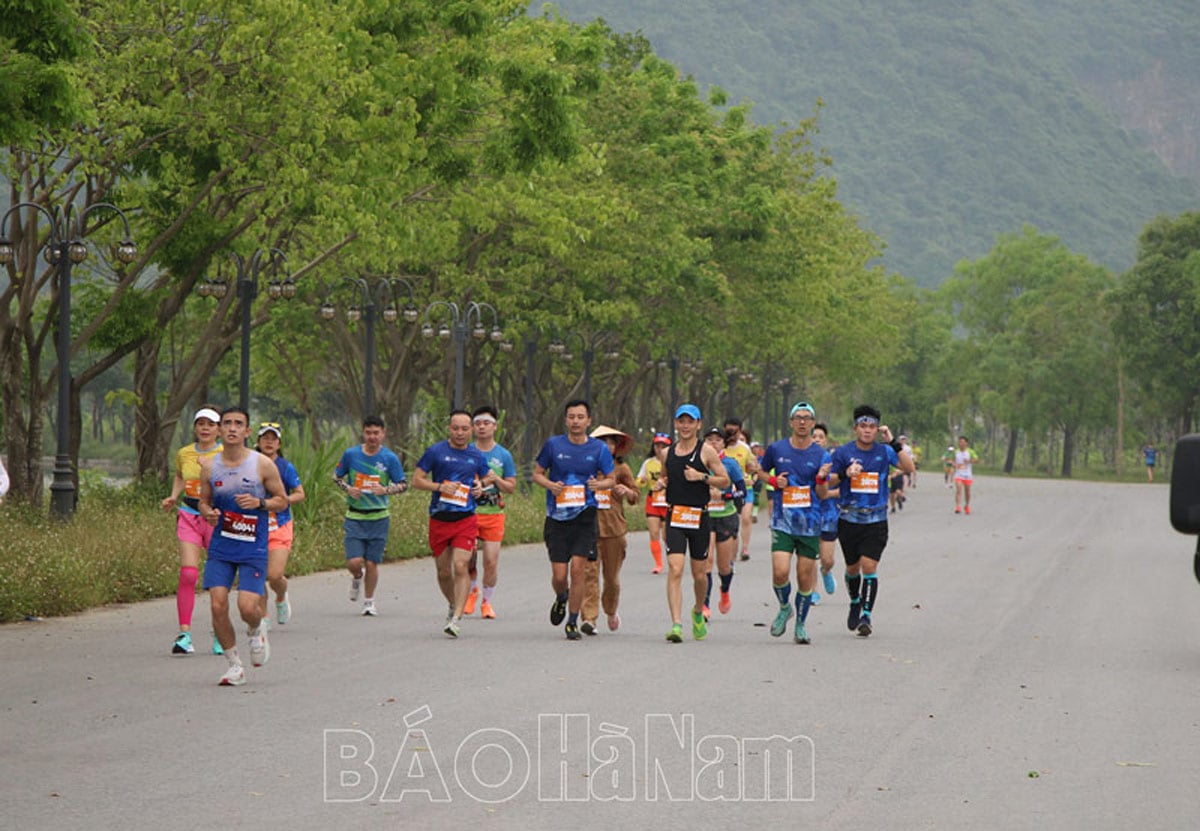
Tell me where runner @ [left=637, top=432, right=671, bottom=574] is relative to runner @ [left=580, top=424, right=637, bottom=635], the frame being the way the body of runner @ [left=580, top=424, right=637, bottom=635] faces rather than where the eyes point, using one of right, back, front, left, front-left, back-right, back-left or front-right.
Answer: back

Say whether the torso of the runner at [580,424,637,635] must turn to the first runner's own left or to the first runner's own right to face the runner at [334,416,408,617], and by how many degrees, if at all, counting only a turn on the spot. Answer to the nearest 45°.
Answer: approximately 135° to the first runner's own right

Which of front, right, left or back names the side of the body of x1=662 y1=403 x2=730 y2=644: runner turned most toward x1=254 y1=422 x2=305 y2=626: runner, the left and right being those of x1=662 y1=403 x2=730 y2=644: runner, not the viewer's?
right

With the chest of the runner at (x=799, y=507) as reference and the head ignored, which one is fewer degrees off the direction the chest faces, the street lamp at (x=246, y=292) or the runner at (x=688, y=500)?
the runner

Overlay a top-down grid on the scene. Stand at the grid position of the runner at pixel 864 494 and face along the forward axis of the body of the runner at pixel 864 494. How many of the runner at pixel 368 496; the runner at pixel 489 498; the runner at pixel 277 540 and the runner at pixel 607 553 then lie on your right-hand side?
4

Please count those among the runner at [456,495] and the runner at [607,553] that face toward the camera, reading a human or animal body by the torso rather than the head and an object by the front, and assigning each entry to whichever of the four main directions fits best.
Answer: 2

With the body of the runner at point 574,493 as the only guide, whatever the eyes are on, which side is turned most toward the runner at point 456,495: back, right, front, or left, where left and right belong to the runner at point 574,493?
right

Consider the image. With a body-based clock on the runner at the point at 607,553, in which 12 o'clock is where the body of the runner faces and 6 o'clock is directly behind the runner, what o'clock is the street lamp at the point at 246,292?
The street lamp is roughly at 5 o'clock from the runner.

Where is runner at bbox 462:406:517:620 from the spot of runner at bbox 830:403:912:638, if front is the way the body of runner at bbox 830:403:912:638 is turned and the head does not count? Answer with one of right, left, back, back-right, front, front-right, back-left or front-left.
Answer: right

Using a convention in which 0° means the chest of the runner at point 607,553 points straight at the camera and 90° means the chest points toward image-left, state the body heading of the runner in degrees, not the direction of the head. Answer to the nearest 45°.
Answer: approximately 0°

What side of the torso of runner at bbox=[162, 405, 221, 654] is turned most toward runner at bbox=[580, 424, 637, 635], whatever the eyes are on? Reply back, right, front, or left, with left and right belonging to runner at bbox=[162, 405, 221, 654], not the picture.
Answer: left

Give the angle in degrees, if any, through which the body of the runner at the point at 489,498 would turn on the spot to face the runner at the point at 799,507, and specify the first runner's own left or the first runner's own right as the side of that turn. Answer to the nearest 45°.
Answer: approximately 90° to the first runner's own left
